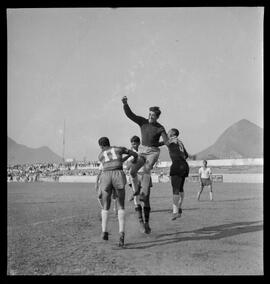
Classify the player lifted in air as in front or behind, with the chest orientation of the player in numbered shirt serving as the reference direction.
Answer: in front

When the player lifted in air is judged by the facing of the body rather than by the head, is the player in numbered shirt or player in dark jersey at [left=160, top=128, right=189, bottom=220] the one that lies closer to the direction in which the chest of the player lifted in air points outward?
the player in numbered shirt

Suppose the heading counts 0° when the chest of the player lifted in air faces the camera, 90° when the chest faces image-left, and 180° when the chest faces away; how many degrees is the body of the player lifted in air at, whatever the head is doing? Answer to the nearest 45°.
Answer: approximately 45°

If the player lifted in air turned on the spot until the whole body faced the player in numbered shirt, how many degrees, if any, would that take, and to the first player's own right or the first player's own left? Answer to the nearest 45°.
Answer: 0° — they already face them

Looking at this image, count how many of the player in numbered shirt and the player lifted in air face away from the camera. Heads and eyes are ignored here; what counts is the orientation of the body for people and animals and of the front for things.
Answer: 1

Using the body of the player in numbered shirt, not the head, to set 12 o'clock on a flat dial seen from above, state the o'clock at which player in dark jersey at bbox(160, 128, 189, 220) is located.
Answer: The player in dark jersey is roughly at 1 o'clock from the player in numbered shirt.

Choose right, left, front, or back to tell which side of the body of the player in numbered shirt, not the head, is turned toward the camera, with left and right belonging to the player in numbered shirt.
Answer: back

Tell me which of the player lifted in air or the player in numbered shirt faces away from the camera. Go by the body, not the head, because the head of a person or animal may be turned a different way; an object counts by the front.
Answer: the player in numbered shirt
